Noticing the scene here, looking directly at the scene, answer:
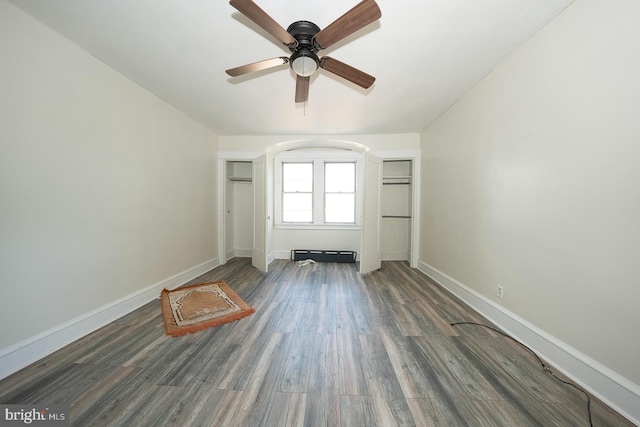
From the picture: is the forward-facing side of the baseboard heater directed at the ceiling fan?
yes

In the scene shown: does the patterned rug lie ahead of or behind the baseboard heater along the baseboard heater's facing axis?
ahead
